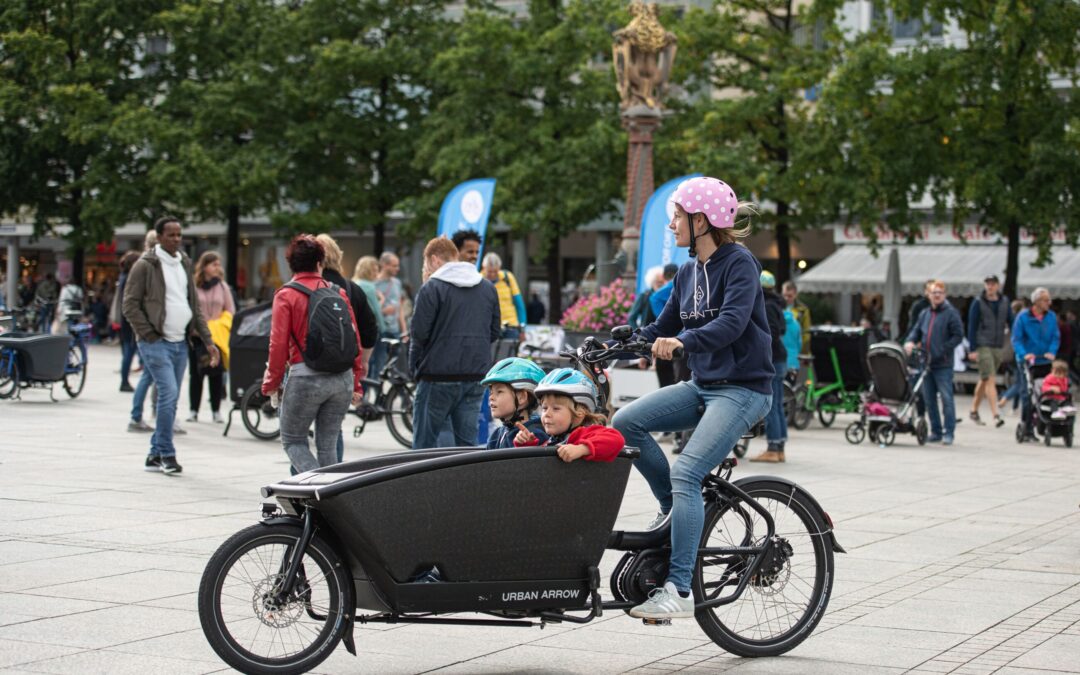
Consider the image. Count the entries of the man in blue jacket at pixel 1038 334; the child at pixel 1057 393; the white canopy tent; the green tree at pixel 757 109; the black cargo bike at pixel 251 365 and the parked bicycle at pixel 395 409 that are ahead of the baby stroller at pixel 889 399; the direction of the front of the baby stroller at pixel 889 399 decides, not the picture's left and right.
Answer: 2

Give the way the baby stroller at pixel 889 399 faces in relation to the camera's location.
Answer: facing the viewer and to the left of the viewer

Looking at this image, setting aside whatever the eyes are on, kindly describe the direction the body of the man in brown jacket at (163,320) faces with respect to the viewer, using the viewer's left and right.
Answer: facing the viewer and to the right of the viewer

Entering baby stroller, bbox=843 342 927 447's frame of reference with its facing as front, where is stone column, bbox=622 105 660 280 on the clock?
The stone column is roughly at 3 o'clock from the baby stroller.

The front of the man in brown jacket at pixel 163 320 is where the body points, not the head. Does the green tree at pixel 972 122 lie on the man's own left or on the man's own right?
on the man's own left

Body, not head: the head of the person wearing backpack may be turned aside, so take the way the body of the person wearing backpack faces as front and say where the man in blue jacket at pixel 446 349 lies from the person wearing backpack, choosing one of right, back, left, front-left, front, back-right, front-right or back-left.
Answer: right

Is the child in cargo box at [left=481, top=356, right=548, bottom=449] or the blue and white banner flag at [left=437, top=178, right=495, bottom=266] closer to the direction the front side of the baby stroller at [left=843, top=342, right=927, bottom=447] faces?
the child in cargo box

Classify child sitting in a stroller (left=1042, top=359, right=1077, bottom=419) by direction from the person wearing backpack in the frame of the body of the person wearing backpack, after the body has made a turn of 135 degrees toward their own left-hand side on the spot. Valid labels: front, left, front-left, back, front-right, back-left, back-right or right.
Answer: back-left

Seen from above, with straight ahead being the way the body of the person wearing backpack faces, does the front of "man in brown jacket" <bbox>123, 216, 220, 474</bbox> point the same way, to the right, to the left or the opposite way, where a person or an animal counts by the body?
the opposite way

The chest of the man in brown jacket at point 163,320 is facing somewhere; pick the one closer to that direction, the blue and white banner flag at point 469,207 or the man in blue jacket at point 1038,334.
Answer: the man in blue jacket

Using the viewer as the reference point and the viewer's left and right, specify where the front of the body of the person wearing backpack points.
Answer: facing away from the viewer and to the left of the viewer

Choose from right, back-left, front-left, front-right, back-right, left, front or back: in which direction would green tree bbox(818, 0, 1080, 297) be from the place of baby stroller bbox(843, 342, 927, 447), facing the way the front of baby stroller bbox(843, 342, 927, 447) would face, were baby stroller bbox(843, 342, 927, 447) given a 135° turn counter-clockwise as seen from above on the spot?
left

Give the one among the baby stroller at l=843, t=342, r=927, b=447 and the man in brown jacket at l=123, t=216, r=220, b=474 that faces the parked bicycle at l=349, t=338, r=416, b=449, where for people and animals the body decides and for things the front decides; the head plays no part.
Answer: the baby stroller
